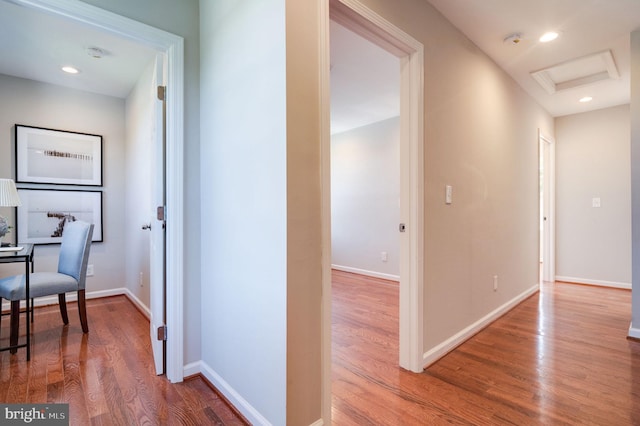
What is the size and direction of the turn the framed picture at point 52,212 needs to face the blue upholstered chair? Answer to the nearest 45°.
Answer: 0° — it already faces it

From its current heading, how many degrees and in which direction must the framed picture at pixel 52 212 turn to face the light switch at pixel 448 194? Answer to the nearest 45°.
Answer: approximately 45° to its left

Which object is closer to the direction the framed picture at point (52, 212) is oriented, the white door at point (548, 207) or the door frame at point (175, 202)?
the door frame

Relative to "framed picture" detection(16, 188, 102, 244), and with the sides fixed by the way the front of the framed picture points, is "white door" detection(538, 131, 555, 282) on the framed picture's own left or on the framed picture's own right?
on the framed picture's own left

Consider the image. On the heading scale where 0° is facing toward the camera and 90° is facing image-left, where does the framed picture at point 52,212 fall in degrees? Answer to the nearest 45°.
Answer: approximately 0°

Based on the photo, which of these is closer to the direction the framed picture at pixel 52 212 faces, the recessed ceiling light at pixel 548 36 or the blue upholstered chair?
the blue upholstered chair

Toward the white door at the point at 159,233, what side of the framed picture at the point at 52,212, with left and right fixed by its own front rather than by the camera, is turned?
front

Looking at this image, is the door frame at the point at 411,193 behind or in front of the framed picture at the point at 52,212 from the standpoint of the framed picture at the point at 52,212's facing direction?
in front
